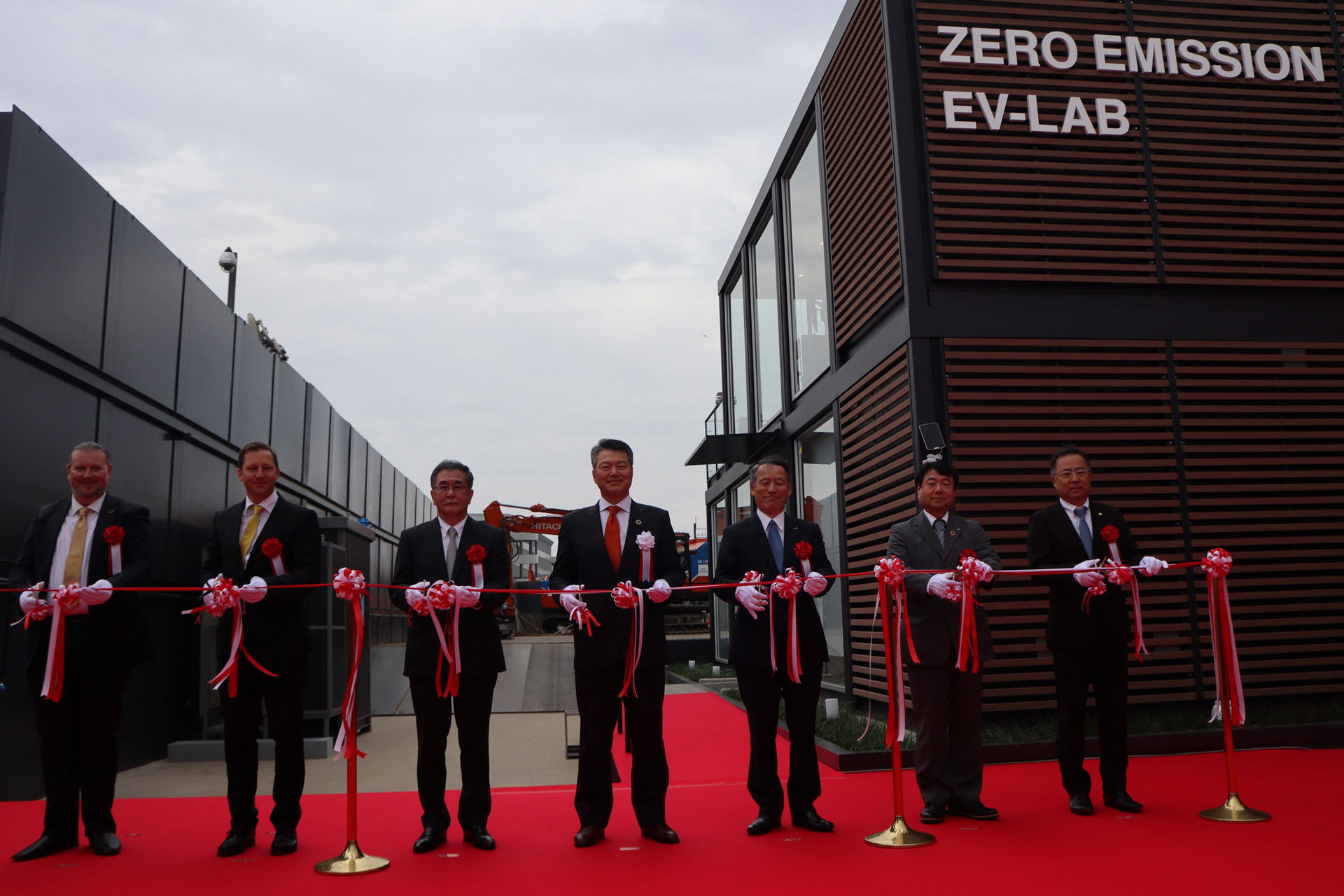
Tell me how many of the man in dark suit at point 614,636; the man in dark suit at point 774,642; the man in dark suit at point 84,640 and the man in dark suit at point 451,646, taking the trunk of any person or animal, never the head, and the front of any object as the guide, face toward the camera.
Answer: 4

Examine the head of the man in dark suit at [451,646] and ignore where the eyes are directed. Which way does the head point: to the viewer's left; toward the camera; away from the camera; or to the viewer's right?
toward the camera

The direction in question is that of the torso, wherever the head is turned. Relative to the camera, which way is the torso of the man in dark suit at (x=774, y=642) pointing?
toward the camera

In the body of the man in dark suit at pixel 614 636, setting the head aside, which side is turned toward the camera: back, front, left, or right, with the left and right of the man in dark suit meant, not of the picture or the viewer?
front

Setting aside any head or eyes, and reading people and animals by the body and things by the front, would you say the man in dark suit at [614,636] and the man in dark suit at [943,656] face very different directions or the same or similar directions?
same or similar directions

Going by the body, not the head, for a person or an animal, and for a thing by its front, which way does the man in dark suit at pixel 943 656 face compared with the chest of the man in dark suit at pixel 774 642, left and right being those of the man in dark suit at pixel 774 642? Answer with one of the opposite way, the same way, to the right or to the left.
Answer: the same way

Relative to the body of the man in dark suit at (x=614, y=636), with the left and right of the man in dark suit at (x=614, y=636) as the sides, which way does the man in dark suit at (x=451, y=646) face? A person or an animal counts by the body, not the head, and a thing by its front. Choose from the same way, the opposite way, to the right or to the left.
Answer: the same way

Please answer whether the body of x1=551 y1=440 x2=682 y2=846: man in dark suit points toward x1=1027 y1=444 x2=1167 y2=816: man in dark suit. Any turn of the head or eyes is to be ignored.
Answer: no

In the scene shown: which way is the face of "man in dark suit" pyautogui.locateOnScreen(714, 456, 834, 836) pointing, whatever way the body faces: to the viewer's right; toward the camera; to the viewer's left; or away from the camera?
toward the camera

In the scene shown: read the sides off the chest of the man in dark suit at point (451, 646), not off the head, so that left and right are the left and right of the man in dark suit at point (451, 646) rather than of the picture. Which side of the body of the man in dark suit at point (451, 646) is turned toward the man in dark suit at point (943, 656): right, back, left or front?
left

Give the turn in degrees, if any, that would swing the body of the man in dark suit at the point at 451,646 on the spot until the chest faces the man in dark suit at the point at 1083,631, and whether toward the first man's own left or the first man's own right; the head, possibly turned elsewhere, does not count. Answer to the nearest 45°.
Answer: approximately 90° to the first man's own left

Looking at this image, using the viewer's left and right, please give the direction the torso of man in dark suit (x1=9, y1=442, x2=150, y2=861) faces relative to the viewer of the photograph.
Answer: facing the viewer

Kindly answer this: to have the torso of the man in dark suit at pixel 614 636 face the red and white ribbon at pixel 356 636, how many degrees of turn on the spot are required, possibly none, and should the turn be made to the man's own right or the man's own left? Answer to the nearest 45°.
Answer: approximately 90° to the man's own right

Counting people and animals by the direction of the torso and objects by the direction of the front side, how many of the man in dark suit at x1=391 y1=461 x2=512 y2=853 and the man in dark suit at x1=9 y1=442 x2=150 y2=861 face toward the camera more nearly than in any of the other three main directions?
2

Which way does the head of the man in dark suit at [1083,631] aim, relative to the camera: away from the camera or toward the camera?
toward the camera

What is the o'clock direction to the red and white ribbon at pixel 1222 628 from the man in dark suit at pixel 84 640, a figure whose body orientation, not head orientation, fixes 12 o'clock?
The red and white ribbon is roughly at 10 o'clock from the man in dark suit.

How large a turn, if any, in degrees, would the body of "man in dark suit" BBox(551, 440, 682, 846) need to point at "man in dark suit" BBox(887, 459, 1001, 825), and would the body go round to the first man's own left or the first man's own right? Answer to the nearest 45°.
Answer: approximately 90° to the first man's own left

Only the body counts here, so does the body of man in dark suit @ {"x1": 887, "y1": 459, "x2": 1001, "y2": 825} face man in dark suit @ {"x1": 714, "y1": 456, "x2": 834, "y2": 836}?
no
